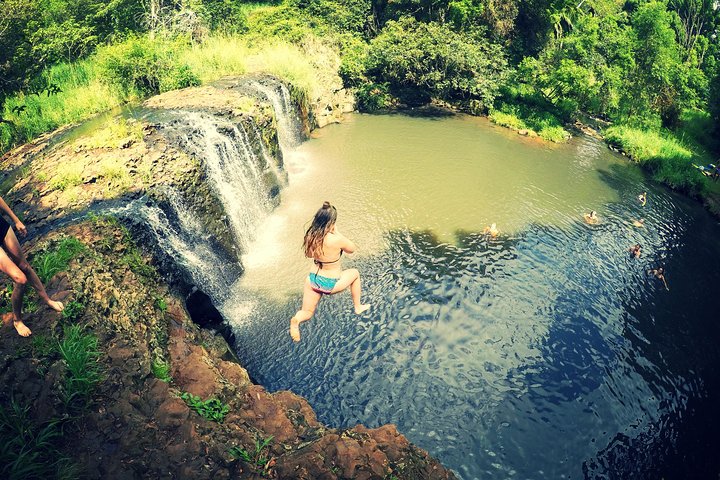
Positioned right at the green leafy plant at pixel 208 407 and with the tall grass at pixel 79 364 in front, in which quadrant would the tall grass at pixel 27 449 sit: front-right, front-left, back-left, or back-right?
front-left

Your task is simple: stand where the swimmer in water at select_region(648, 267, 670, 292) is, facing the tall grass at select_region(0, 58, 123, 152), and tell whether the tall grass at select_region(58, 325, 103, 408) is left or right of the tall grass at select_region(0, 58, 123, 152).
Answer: left

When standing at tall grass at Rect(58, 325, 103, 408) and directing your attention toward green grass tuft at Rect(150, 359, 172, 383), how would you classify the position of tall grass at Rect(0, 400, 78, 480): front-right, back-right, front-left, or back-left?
back-right

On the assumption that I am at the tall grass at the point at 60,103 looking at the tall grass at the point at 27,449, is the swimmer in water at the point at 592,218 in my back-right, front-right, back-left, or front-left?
front-left
